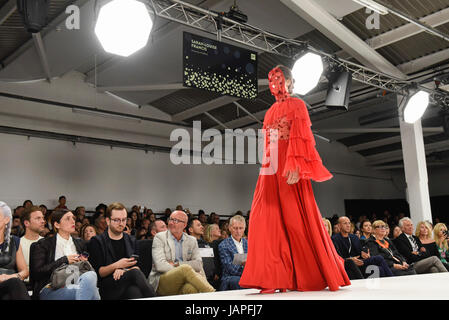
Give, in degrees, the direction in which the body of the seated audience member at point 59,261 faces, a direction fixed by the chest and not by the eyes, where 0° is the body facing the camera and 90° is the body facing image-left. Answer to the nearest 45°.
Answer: approximately 315°

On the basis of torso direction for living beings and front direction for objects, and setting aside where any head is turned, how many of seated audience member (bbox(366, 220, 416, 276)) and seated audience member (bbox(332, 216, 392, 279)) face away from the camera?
0

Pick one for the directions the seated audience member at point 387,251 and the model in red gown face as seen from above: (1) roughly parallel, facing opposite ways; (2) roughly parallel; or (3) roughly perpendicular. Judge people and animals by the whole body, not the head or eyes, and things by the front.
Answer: roughly perpendicular
